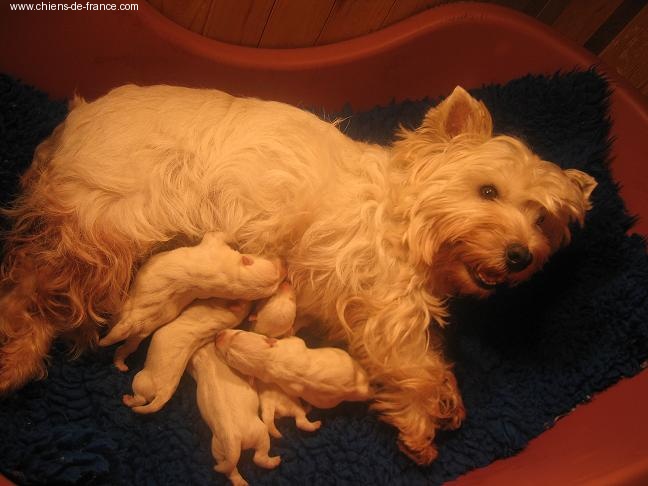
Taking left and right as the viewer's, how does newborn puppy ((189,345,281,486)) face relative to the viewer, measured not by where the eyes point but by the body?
facing away from the viewer

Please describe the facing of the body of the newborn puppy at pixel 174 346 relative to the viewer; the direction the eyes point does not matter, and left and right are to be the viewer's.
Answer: facing away from the viewer and to the right of the viewer
